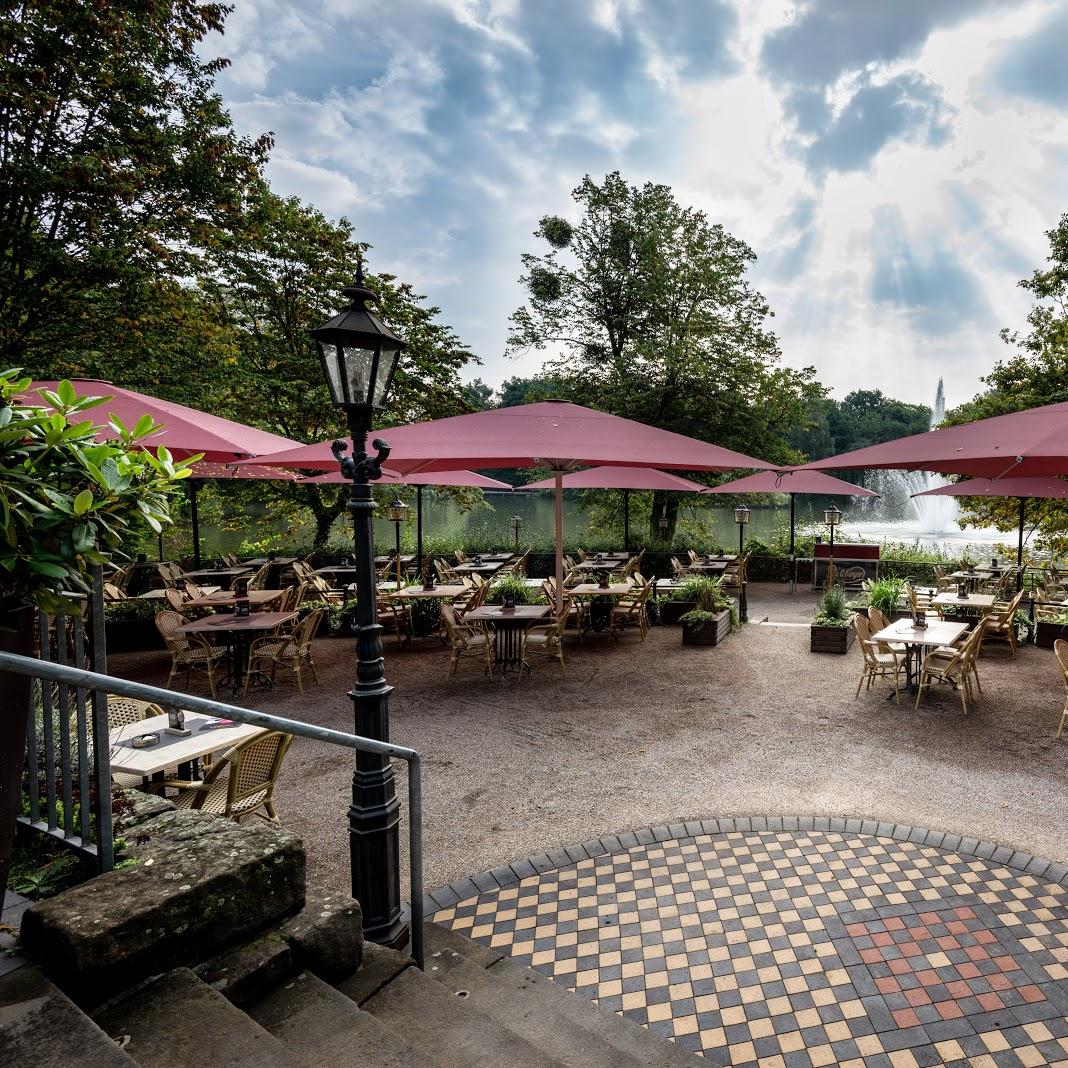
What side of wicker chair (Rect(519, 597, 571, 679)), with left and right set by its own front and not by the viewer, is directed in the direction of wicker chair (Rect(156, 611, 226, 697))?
front

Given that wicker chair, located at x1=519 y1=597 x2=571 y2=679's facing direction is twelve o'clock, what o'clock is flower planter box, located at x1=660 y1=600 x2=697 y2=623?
The flower planter box is roughly at 4 o'clock from the wicker chair.

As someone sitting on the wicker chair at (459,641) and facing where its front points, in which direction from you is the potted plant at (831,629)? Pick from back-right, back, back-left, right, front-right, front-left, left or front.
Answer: front

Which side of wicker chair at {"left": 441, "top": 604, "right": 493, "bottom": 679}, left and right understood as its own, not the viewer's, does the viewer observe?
right

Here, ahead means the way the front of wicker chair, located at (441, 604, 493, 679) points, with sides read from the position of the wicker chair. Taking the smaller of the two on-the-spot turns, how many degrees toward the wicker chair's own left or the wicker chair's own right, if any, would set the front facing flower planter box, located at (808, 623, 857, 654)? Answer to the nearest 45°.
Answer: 0° — it already faces it

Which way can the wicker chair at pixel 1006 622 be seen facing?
to the viewer's left

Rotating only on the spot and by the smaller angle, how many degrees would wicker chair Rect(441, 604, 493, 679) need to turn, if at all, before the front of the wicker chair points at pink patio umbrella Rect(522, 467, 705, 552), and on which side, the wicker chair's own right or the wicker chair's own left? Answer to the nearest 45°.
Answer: approximately 45° to the wicker chair's own left

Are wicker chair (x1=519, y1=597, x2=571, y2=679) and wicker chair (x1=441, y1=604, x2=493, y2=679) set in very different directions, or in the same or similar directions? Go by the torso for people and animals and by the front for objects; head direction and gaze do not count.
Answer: very different directions

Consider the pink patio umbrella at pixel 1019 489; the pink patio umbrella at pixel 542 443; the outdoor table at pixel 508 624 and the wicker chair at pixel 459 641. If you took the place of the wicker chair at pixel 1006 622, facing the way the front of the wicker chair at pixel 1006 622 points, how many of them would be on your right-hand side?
1

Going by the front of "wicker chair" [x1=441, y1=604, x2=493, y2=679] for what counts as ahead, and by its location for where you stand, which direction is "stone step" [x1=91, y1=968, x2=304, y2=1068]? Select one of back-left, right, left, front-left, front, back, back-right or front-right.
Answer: right

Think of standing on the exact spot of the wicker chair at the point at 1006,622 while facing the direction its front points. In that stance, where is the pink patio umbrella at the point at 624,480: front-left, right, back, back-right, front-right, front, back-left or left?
front

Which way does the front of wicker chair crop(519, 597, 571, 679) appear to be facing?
to the viewer's left

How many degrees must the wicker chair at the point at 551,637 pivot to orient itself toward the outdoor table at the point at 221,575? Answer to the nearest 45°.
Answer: approximately 45° to its right

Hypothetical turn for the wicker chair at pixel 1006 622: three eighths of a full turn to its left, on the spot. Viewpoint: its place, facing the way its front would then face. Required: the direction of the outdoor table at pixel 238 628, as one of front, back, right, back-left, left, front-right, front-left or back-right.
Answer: right

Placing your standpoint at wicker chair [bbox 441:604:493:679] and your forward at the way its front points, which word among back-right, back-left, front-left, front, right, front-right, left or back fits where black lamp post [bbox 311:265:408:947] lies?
right

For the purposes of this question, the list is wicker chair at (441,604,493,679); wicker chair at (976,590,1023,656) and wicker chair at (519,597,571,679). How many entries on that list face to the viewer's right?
1
